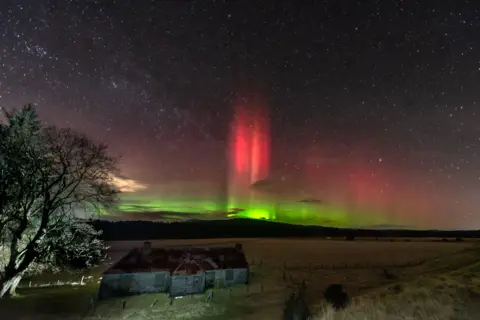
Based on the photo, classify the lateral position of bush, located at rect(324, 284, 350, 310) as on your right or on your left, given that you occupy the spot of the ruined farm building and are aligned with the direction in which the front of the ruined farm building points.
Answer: on your left

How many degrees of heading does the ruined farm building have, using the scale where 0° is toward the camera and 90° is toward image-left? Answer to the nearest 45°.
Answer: approximately 0°
